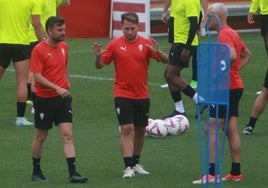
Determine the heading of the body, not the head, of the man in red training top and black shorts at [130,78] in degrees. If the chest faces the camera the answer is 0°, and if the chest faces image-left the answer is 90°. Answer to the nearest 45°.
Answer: approximately 0°

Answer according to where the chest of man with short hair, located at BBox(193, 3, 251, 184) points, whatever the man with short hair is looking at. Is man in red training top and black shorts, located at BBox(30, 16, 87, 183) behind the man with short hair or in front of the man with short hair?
in front

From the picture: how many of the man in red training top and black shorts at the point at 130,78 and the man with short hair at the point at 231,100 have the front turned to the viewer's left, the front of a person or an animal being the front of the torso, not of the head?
1

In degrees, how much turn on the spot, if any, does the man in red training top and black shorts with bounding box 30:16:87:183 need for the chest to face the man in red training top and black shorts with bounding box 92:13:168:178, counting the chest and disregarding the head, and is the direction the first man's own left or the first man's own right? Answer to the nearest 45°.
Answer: approximately 45° to the first man's own left

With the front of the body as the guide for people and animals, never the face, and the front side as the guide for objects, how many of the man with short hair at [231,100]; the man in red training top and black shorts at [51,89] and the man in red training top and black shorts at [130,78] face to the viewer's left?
1

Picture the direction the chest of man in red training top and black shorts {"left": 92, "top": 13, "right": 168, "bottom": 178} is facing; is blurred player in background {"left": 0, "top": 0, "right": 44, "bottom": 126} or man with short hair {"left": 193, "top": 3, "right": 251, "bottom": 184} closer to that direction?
the man with short hair

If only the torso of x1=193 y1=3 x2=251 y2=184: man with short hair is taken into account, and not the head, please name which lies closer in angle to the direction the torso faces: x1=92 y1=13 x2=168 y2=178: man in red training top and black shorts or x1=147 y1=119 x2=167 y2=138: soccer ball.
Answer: the man in red training top and black shorts

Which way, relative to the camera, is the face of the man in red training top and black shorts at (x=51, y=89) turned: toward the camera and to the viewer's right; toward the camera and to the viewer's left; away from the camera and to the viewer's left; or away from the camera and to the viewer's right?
toward the camera and to the viewer's right

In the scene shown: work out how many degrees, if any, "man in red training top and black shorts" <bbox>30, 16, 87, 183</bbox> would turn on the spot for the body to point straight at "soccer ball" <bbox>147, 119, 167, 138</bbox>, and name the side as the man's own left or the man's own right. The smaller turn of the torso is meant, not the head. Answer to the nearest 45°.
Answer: approximately 90° to the man's own left

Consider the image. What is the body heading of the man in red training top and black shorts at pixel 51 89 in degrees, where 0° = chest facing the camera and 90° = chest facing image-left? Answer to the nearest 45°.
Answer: approximately 315°

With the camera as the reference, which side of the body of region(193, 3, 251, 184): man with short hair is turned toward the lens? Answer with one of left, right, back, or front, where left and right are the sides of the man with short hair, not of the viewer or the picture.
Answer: left
